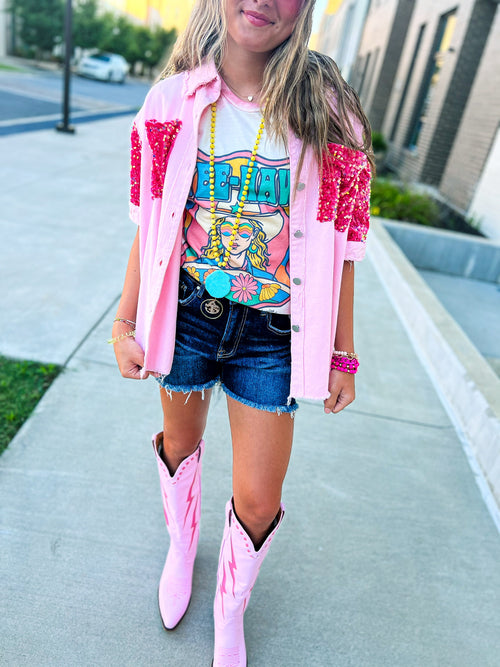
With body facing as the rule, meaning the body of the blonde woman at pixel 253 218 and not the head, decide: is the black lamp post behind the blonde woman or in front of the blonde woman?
behind

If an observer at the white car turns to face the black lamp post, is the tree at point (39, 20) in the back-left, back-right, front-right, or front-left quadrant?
back-right

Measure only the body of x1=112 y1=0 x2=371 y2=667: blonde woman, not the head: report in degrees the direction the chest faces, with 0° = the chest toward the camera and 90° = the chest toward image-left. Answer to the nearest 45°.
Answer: approximately 0°

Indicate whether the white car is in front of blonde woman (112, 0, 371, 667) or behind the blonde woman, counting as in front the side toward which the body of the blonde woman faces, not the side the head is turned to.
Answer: behind
